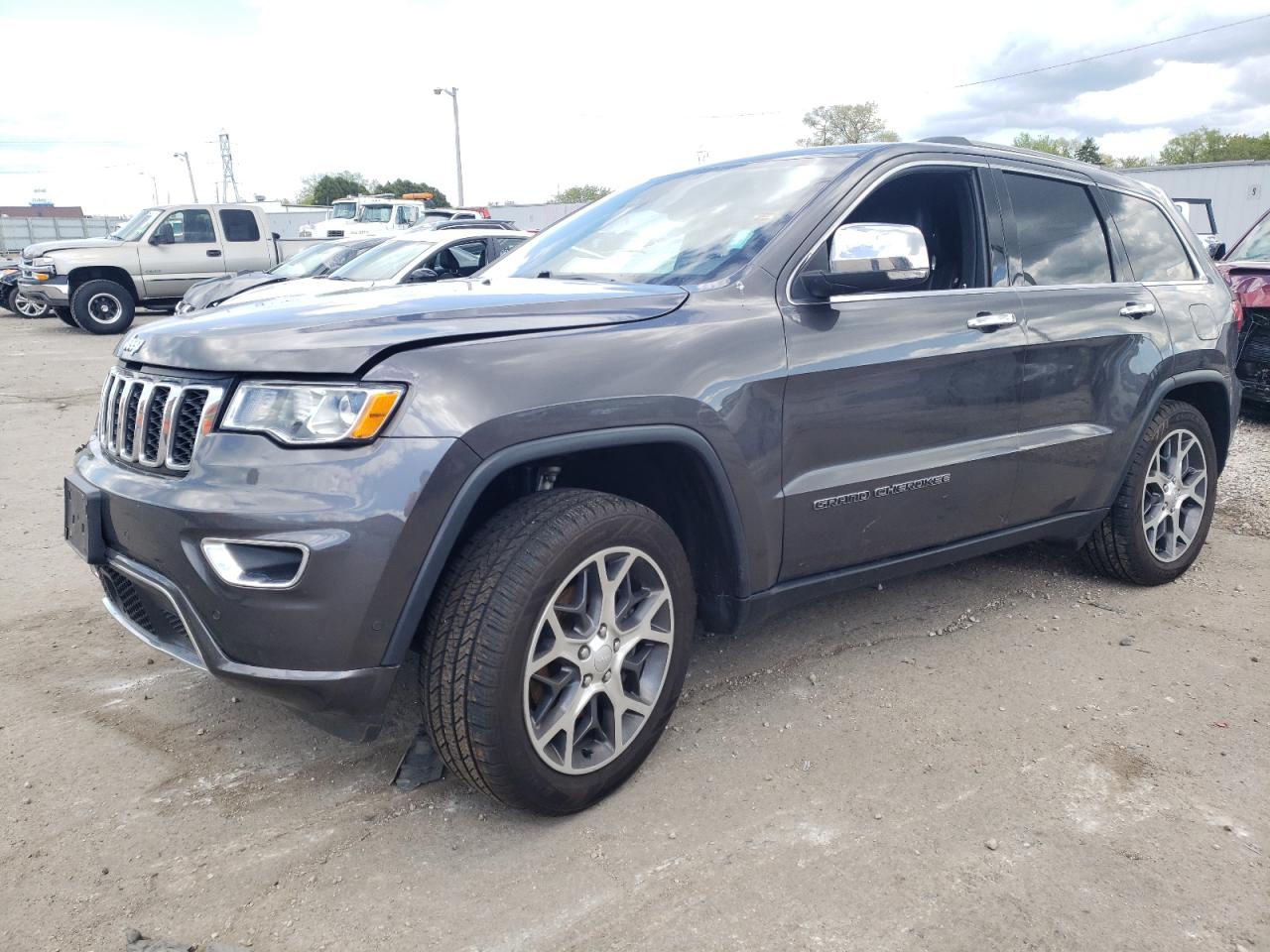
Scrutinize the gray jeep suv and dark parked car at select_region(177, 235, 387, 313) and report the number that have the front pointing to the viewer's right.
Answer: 0

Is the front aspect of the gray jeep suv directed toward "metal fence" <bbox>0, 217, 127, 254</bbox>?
no

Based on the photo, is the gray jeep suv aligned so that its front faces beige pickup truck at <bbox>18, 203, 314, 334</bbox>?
no

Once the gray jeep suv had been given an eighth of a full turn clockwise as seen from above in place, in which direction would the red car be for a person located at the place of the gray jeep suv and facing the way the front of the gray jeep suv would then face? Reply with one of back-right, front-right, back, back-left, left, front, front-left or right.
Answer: back-right

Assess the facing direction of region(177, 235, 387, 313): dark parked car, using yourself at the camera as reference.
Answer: facing the viewer and to the left of the viewer

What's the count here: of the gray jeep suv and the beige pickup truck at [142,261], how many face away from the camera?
0

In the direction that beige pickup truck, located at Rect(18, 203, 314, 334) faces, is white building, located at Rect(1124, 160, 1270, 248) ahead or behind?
behind

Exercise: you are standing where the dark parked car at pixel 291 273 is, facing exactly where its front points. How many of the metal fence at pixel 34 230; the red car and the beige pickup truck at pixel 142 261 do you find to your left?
1

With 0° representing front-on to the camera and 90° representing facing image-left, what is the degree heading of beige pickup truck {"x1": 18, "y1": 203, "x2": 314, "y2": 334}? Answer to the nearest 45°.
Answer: approximately 90°

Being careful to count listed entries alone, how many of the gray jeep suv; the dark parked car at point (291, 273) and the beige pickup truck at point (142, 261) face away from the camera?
0

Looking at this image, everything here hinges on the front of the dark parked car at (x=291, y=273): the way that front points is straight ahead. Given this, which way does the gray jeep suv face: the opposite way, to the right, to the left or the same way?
the same way
